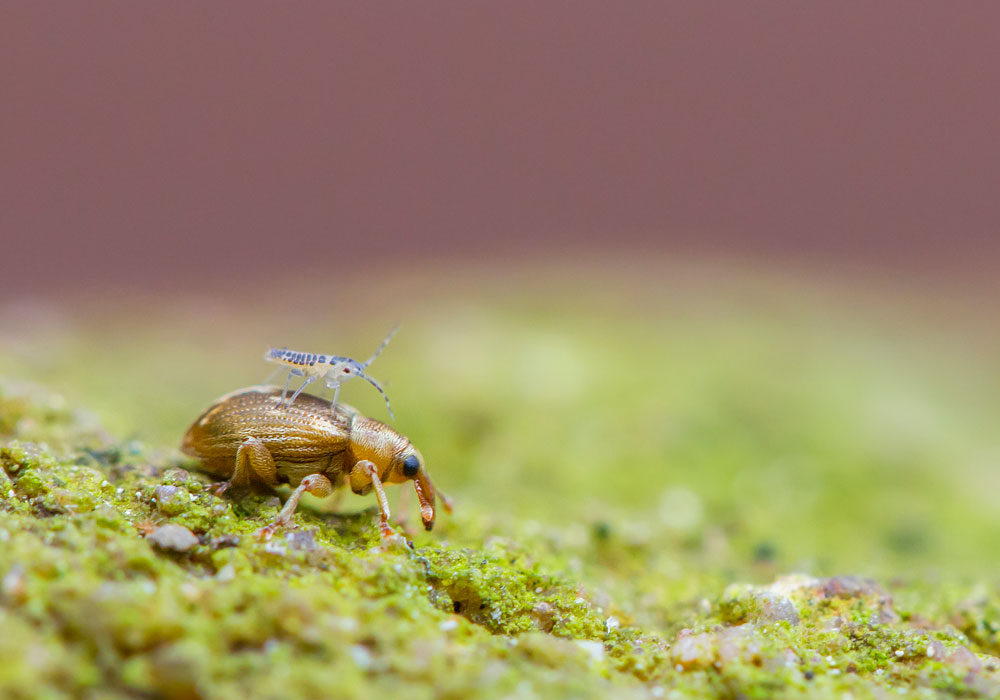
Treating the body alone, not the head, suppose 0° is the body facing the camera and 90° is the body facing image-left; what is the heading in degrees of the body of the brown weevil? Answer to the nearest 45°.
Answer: approximately 270°

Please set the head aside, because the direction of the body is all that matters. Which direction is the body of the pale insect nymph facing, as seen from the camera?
to the viewer's right
